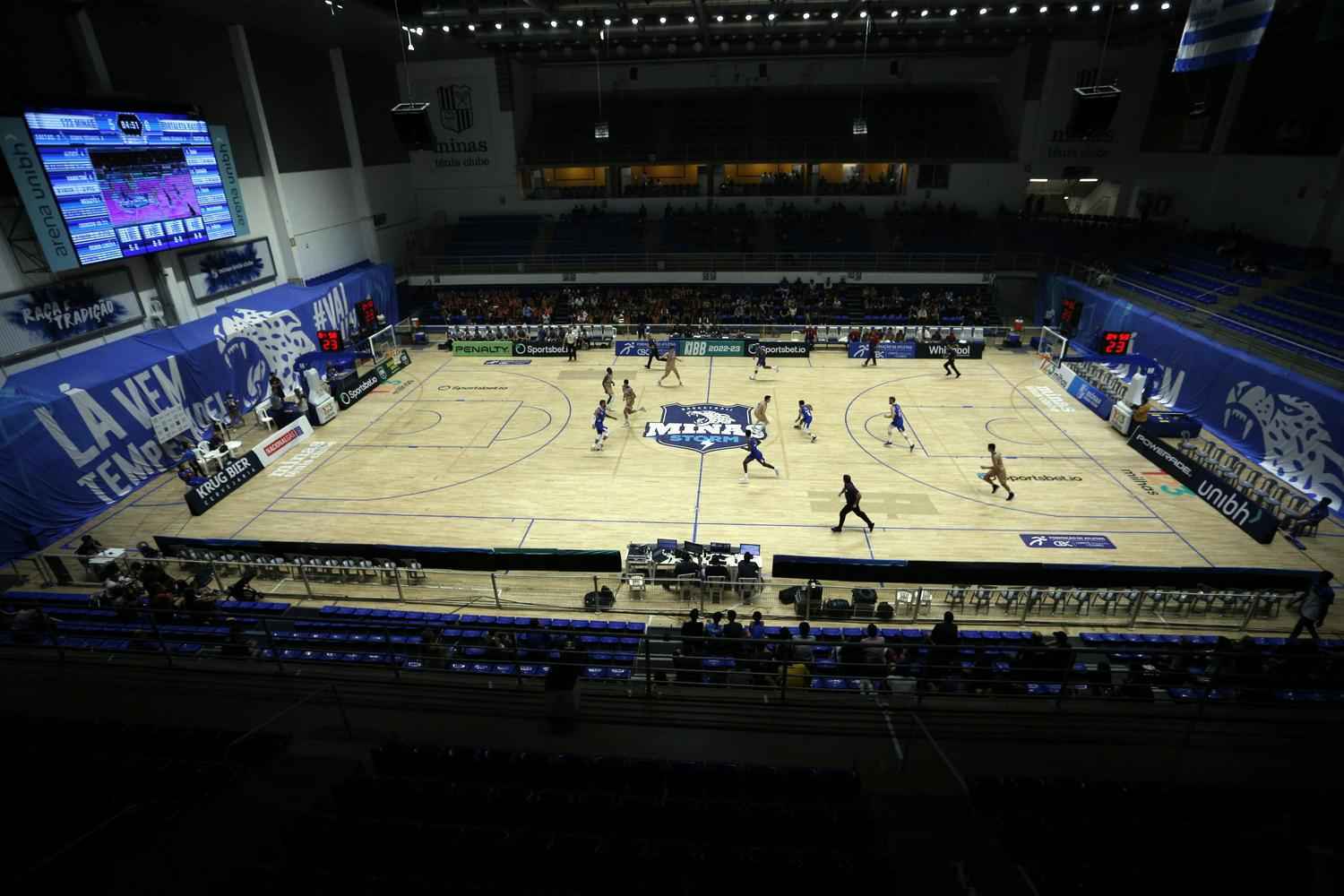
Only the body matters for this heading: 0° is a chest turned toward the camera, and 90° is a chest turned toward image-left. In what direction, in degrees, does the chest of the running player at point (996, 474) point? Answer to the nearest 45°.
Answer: approximately 90°

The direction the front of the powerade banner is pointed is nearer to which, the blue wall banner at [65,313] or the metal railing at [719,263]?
the blue wall banner
